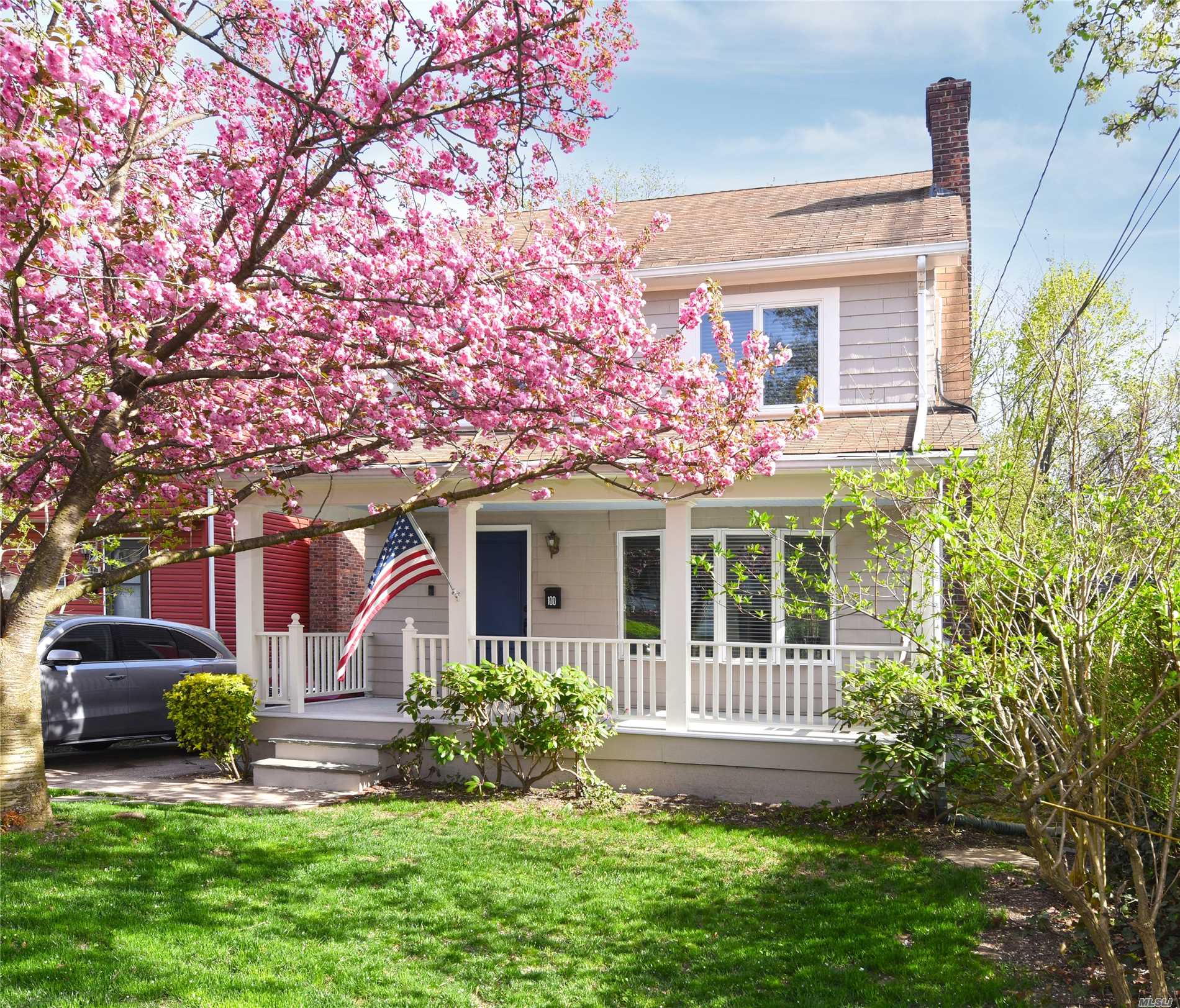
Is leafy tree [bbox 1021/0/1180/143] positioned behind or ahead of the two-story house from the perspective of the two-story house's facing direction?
ahead

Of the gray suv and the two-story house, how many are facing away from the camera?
0

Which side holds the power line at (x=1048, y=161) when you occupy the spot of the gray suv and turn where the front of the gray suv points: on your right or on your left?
on your left

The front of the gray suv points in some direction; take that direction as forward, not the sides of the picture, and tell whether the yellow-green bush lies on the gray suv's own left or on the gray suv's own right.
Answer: on the gray suv's own left

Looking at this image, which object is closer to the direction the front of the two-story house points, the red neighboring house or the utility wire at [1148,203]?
the utility wire

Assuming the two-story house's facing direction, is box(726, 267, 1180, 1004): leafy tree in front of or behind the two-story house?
in front

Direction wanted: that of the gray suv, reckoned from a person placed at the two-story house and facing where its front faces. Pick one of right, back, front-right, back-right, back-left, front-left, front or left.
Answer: right

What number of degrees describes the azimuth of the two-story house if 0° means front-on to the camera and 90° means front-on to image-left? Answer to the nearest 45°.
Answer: approximately 0°

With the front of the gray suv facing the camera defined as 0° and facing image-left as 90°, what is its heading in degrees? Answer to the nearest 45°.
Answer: approximately 45°

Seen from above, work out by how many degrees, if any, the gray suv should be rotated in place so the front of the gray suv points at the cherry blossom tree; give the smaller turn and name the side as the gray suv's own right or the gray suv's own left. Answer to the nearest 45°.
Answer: approximately 45° to the gray suv's own left
